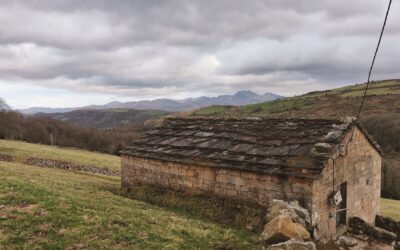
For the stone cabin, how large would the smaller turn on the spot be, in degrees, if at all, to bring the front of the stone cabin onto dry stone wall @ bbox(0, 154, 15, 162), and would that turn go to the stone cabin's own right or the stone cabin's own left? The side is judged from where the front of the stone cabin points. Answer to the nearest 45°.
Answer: approximately 180°

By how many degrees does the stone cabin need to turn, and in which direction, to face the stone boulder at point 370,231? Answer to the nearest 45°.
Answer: approximately 45° to its left

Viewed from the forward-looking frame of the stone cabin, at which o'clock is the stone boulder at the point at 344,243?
The stone boulder is roughly at 12 o'clock from the stone cabin.

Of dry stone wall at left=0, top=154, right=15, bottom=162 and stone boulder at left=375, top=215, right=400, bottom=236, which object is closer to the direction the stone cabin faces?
the stone boulder

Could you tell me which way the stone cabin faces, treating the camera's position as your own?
facing the viewer and to the right of the viewer

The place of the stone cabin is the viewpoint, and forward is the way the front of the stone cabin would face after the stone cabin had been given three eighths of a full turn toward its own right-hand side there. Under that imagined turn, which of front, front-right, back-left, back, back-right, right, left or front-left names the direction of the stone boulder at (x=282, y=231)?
left

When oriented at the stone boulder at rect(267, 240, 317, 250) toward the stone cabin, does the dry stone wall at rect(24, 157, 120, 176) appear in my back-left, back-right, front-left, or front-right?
front-left

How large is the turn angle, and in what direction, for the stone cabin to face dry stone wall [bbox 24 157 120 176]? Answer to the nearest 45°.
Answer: approximately 180°

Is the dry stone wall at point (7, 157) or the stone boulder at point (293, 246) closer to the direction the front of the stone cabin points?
the stone boulder

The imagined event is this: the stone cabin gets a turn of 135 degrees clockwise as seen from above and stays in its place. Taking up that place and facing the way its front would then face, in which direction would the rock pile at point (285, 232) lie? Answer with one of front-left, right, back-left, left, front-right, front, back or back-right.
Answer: left
